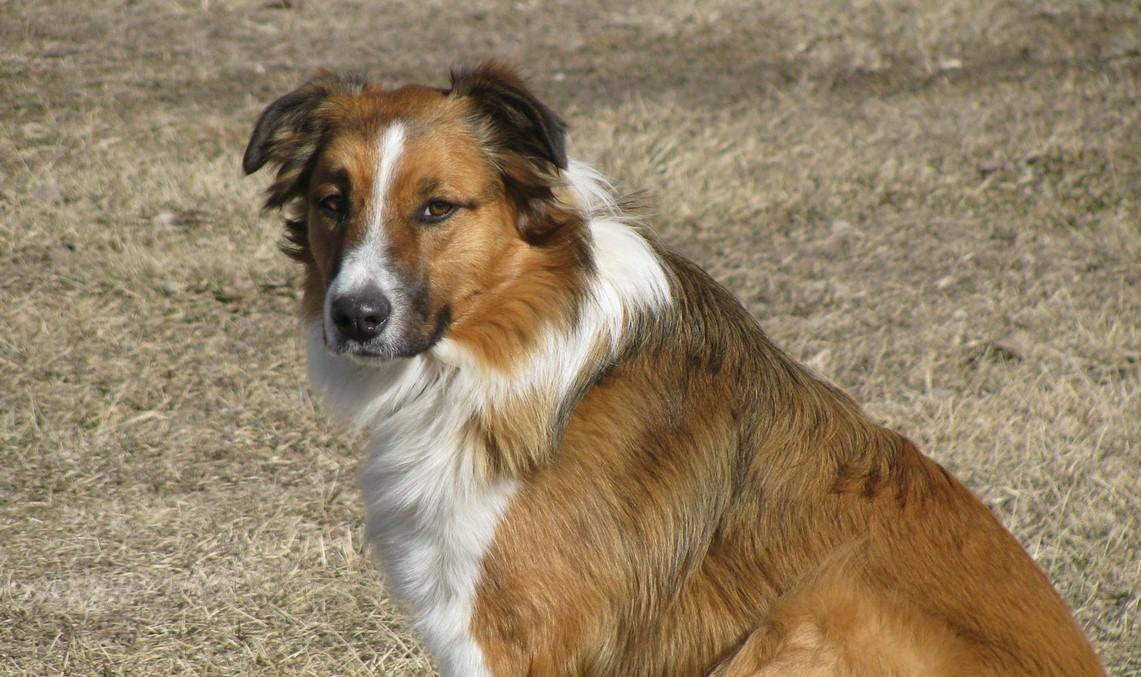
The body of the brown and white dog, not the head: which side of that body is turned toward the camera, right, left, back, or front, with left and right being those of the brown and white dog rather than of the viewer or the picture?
left
